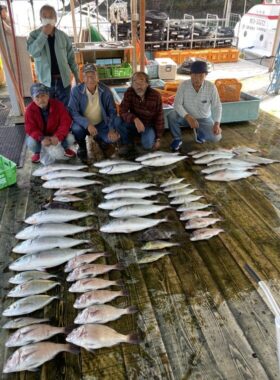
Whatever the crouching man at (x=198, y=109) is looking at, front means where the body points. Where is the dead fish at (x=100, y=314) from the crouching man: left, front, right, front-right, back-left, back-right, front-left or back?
front

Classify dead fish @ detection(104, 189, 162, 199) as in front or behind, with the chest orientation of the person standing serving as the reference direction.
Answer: in front

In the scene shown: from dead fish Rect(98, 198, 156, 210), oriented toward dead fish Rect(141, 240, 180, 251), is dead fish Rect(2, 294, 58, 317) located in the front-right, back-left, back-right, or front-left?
front-right

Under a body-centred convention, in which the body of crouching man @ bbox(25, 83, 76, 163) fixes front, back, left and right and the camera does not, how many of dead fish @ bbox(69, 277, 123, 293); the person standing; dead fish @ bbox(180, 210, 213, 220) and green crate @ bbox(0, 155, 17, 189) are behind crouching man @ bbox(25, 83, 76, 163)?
1

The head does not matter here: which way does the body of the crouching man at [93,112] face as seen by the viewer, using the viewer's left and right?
facing the viewer

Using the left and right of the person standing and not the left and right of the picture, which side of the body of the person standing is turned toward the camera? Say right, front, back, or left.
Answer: front

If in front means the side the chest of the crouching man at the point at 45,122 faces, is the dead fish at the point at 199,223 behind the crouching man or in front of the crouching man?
in front

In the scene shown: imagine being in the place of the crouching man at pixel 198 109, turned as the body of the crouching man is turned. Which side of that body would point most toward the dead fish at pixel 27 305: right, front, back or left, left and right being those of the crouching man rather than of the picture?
front

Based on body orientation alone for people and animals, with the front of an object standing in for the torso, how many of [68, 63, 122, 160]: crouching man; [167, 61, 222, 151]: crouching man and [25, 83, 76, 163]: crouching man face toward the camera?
3

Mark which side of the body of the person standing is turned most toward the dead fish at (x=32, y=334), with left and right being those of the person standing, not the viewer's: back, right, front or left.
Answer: front

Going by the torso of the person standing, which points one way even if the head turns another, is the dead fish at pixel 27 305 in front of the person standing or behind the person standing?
in front
